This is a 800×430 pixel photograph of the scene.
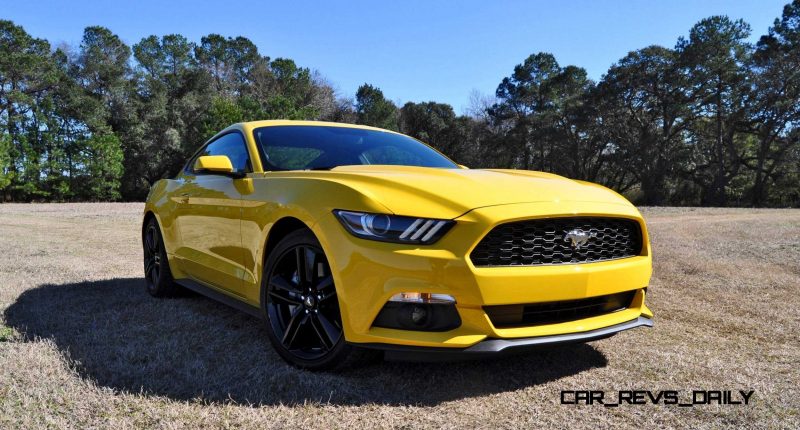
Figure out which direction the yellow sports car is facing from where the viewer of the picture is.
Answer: facing the viewer and to the right of the viewer

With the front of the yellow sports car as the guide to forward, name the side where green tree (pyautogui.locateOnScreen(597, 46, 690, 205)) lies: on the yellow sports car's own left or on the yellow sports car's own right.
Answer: on the yellow sports car's own left

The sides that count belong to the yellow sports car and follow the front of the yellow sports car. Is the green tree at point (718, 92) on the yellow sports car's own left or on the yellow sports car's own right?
on the yellow sports car's own left

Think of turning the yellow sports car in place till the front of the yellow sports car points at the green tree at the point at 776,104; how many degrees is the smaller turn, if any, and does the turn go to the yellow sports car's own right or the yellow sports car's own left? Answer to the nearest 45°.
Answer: approximately 90° to the yellow sports car's own left
